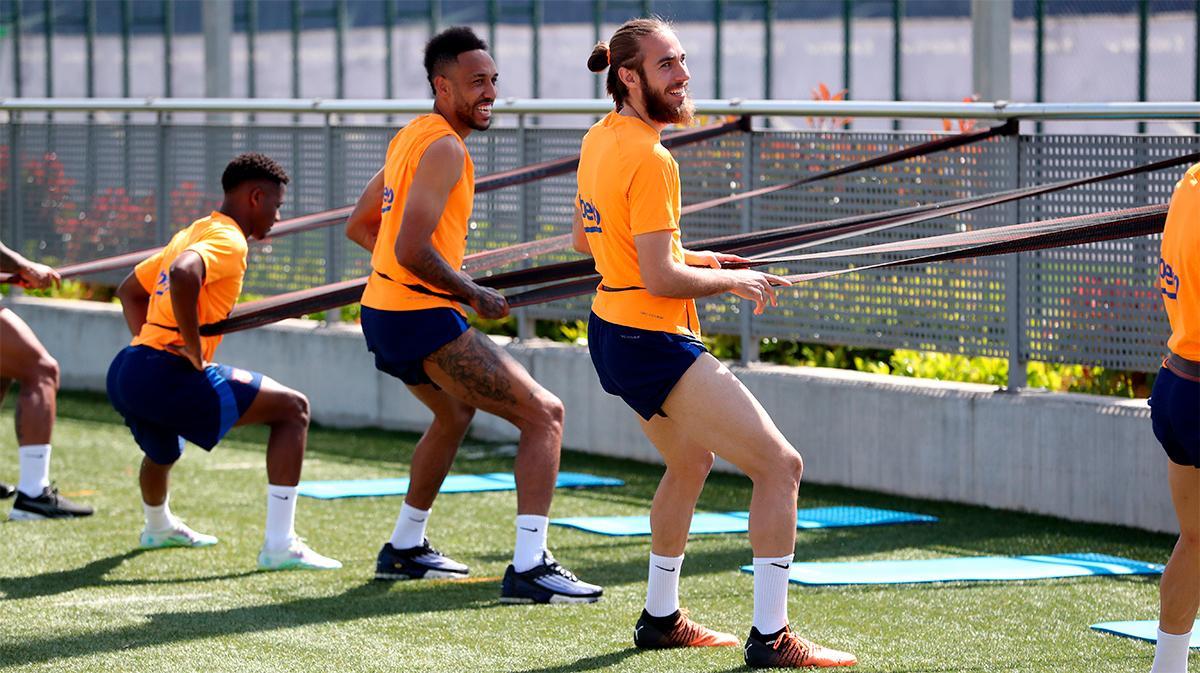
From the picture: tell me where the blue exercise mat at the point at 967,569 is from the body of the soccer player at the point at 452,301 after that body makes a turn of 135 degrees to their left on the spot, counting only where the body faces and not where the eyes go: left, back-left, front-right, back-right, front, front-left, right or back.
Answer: back-right

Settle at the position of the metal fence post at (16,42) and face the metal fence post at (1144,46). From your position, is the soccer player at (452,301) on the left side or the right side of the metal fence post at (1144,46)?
right

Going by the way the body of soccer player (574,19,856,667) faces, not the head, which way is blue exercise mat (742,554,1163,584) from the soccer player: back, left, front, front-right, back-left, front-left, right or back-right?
front-left

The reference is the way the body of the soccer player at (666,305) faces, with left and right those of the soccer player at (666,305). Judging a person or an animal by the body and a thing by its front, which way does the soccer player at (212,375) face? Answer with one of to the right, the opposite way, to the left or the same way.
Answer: the same way

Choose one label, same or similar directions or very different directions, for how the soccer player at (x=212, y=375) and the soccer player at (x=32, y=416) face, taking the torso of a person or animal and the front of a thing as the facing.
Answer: same or similar directions

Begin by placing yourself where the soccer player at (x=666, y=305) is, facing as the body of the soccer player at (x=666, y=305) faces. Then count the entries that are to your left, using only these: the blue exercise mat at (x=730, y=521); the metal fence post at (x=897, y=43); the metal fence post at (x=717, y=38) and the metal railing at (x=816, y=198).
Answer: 4

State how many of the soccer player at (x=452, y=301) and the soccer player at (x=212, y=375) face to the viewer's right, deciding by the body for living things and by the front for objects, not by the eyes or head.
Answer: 2

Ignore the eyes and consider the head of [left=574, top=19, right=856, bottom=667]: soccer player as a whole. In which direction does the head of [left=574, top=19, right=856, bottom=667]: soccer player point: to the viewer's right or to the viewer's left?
to the viewer's right

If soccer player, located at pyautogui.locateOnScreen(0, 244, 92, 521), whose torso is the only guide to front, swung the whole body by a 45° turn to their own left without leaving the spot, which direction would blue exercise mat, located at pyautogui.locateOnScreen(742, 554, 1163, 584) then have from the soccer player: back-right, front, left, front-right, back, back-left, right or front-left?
right

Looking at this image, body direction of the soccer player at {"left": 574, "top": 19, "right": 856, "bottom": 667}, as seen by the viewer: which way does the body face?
to the viewer's right

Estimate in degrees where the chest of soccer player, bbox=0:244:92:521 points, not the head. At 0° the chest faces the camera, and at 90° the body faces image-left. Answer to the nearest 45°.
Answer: approximately 270°

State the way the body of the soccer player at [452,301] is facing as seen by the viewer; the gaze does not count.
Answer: to the viewer's right

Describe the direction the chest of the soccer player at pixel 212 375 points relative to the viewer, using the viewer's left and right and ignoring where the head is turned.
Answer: facing to the right of the viewer

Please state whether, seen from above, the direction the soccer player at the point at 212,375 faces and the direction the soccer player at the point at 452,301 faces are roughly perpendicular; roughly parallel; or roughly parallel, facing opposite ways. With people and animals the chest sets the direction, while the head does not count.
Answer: roughly parallel
